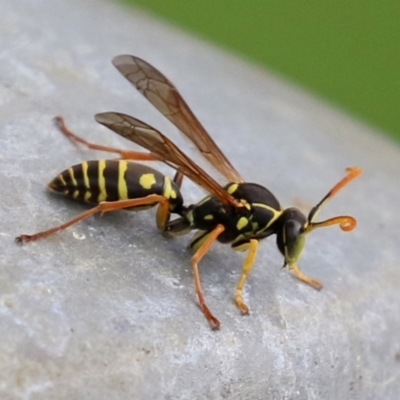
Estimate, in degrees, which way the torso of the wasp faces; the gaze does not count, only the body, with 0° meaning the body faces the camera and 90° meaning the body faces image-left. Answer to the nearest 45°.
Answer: approximately 270°
